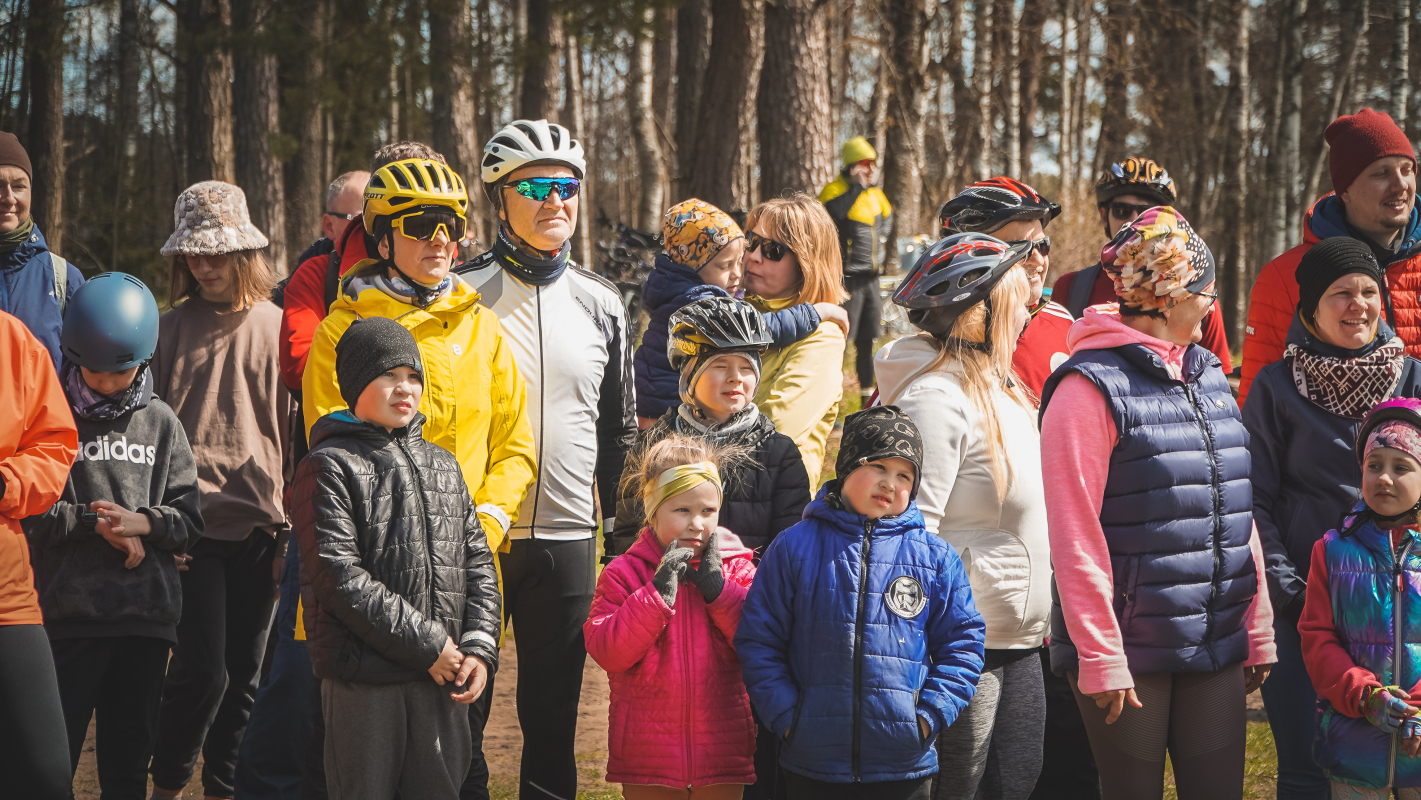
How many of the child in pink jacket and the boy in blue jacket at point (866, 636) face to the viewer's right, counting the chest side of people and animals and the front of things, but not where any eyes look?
0

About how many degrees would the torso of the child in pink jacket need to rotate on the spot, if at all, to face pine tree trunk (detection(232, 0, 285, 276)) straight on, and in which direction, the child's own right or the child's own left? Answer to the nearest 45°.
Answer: approximately 135° to the child's own right

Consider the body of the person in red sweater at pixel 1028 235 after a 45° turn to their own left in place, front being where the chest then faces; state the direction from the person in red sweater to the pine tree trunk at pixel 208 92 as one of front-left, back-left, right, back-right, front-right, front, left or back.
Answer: back-left

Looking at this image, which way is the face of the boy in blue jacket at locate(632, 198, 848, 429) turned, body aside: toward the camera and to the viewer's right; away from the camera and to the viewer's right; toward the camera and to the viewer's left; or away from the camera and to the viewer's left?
toward the camera and to the viewer's right

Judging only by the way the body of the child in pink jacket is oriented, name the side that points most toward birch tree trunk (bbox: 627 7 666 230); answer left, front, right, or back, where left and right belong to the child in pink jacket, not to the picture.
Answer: back

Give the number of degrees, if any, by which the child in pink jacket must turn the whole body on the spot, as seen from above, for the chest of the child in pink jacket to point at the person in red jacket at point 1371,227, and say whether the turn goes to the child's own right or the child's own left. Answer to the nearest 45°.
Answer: approximately 90° to the child's own left

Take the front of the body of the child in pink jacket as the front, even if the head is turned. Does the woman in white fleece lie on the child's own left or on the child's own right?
on the child's own left

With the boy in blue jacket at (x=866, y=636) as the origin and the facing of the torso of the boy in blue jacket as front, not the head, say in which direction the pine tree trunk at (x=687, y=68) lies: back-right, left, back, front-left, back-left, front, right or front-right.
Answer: back

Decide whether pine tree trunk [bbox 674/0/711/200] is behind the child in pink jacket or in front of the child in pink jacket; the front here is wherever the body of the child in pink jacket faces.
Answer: behind
